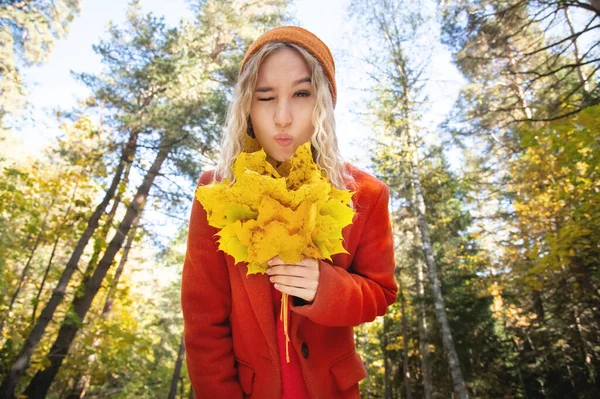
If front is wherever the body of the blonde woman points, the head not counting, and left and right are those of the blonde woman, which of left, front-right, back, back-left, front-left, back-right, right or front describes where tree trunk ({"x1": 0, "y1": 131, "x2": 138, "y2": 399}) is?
back-right

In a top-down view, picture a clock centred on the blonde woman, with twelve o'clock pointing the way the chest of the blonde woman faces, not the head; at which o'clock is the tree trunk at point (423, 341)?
The tree trunk is roughly at 7 o'clock from the blonde woman.

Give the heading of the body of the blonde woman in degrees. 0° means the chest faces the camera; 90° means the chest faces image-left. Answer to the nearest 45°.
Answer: approximately 0°
